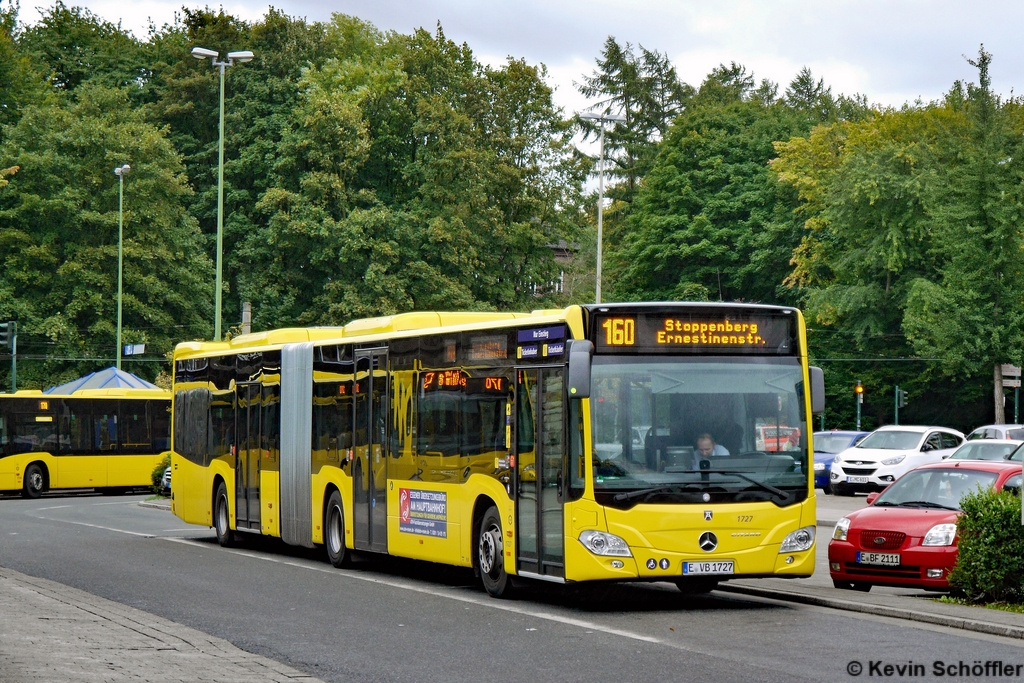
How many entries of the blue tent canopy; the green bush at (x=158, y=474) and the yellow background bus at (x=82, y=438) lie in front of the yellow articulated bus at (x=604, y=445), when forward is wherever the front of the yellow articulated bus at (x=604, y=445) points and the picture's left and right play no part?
0

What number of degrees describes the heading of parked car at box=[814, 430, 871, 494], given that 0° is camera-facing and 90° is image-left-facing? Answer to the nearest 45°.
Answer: approximately 45°

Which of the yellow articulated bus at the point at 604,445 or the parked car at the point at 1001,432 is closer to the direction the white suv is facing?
the yellow articulated bus

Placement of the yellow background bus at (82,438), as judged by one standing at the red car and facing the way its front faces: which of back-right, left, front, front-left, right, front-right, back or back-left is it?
right

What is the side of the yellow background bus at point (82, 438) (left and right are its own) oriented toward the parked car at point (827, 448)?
back

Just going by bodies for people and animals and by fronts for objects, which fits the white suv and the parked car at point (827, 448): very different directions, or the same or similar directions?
same or similar directions

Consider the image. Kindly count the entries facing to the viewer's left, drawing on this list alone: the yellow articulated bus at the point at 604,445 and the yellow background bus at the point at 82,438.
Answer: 1

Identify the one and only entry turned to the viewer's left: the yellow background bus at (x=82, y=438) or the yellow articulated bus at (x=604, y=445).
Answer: the yellow background bus at (x=82, y=438)

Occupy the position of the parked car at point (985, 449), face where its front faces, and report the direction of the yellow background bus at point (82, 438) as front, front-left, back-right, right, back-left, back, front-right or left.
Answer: front-right

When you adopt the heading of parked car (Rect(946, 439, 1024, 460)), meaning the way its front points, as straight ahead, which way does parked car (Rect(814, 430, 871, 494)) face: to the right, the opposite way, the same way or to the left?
the same way

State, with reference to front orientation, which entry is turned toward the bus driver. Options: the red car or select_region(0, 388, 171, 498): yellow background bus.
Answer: the red car

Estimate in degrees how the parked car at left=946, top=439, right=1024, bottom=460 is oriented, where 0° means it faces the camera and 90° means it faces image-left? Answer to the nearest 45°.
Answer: approximately 45°

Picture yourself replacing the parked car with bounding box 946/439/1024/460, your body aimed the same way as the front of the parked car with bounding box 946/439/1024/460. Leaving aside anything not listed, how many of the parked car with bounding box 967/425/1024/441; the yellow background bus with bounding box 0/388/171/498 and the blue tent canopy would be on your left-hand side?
0

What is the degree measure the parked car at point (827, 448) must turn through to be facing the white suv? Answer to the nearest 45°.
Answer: approximately 45° to its left

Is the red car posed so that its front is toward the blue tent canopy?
no

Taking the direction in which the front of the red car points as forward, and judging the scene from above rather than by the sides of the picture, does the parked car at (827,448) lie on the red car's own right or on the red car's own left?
on the red car's own right

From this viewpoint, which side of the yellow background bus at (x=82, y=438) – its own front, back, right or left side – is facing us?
left

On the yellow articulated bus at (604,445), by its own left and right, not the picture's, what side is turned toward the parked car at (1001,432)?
left

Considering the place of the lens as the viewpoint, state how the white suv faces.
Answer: facing the viewer and to the left of the viewer
